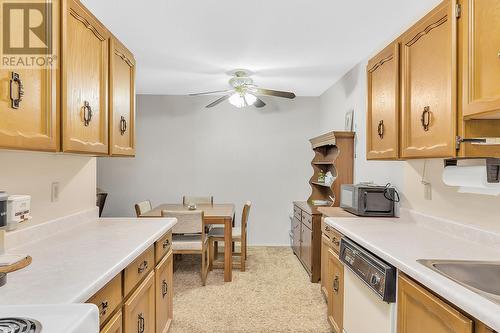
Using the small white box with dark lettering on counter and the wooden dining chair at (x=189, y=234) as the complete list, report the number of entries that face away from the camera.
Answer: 1

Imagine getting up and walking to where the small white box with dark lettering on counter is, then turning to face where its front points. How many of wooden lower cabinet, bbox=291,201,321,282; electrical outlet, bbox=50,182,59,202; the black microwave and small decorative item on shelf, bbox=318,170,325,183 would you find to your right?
0

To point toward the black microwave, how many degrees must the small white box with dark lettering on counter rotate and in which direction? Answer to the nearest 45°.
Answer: approximately 45° to its left

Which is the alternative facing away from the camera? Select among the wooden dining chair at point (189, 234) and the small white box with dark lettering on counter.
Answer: the wooden dining chair

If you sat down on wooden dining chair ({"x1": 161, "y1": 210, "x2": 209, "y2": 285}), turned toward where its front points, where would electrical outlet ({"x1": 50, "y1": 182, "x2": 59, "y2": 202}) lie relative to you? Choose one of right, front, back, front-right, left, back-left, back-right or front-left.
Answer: back-left

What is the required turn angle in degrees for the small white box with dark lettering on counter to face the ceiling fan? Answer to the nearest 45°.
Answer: approximately 90° to its left

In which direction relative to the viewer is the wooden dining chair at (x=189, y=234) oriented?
away from the camera

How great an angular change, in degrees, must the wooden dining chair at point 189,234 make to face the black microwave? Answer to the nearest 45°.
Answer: approximately 135° to its right

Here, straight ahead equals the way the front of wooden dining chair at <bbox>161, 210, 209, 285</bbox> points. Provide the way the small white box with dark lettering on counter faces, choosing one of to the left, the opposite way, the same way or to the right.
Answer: to the right

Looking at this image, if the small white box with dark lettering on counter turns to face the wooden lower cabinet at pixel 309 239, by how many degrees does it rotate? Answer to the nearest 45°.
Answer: approximately 45° to its left

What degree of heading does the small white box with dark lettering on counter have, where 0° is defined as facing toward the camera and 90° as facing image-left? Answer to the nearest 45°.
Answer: approximately 315°

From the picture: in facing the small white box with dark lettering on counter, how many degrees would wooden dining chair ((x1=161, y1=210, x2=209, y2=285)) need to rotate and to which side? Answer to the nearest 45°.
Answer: approximately 135° to its left

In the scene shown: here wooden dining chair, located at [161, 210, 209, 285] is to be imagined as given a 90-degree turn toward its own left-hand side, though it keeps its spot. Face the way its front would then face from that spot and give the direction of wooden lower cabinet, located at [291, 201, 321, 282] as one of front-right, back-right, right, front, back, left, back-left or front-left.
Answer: back

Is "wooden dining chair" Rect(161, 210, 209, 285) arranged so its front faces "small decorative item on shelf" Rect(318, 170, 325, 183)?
no

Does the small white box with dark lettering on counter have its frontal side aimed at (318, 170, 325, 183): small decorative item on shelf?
no
